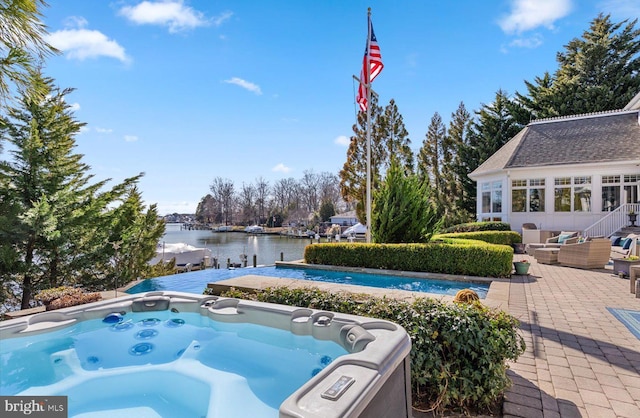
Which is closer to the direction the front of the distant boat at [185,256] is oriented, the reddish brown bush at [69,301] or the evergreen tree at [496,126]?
the reddish brown bush

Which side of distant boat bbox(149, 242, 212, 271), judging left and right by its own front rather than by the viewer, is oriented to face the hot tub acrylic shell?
left

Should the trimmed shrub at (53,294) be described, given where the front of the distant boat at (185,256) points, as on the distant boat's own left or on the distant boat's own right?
on the distant boat's own left

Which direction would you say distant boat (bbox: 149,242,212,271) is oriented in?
to the viewer's left

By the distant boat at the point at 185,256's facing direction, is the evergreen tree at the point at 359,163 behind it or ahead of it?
behind

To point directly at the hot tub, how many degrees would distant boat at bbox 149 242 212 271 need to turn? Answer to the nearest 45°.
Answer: approximately 90° to its left

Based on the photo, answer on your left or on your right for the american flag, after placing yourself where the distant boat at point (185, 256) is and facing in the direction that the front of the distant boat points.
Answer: on your left

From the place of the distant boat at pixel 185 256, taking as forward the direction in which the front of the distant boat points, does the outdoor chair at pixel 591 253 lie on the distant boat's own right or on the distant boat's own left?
on the distant boat's own left

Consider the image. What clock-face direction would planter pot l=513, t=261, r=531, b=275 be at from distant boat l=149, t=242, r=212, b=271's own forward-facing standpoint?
The planter pot is roughly at 8 o'clock from the distant boat.

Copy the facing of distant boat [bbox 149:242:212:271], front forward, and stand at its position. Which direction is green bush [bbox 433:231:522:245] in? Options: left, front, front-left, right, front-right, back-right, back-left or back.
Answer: front-right
